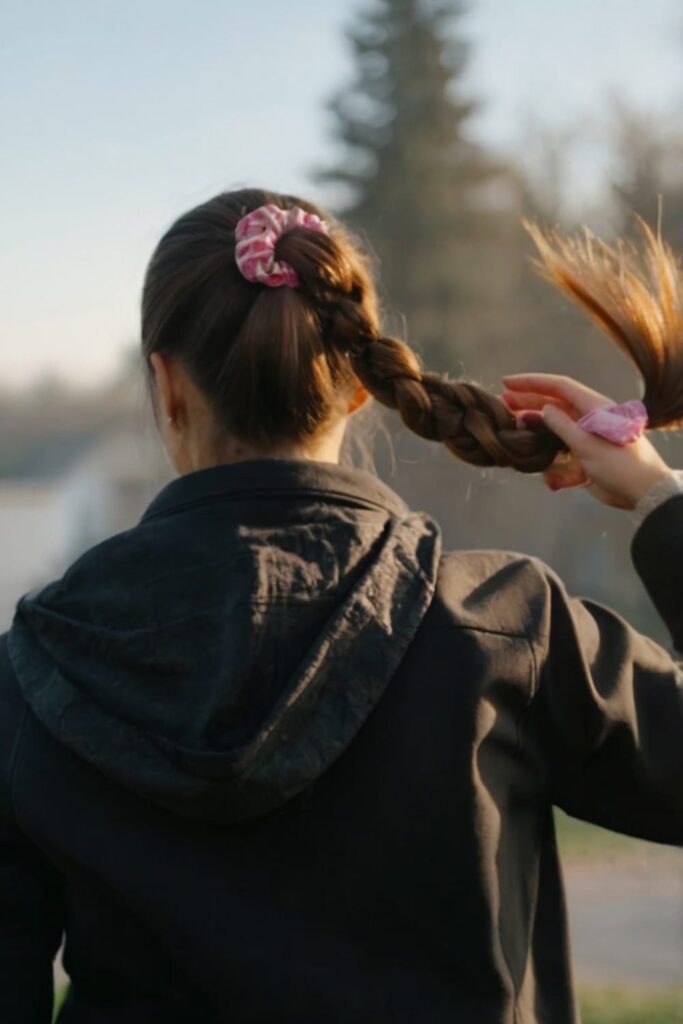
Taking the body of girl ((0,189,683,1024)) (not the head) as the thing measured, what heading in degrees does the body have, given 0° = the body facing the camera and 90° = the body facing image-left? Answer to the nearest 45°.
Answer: approximately 180°

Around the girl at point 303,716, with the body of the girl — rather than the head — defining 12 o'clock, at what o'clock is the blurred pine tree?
The blurred pine tree is roughly at 12 o'clock from the girl.

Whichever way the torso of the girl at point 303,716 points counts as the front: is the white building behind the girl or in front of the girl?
in front
